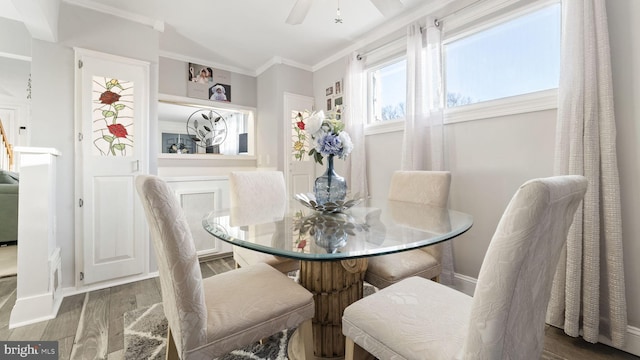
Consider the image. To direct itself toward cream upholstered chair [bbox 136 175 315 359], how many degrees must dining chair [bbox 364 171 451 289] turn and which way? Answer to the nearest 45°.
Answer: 0° — it already faces it

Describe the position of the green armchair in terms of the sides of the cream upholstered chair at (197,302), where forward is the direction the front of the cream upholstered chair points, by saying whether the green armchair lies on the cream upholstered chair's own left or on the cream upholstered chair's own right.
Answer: on the cream upholstered chair's own left

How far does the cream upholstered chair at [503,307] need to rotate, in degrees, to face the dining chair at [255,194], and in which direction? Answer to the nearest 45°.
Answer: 0° — it already faces it

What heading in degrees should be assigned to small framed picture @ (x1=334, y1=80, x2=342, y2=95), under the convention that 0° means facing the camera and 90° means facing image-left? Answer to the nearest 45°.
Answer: approximately 45°

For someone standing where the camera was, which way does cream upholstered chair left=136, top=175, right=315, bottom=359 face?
facing away from the viewer and to the right of the viewer

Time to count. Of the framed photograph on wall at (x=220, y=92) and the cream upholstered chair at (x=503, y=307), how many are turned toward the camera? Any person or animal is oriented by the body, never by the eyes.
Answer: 1

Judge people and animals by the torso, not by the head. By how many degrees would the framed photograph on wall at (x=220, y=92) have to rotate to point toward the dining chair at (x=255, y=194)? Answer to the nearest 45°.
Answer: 0° — it already faces it

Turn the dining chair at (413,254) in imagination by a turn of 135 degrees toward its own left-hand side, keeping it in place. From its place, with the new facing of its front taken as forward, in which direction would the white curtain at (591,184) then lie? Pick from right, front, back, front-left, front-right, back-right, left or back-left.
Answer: front

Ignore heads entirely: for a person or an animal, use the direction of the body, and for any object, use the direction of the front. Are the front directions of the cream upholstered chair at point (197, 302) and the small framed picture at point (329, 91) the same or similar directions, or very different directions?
very different directions

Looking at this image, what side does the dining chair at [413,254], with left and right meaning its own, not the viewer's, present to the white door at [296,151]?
right

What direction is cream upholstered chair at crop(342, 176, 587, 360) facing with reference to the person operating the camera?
facing away from the viewer and to the left of the viewer

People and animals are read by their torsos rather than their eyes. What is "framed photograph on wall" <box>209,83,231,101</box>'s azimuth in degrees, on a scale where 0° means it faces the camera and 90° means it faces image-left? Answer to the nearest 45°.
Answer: approximately 0°
